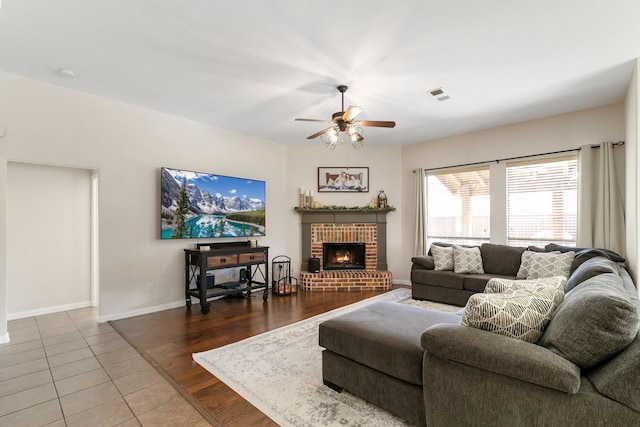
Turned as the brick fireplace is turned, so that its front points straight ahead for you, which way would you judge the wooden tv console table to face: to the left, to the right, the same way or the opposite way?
to the left

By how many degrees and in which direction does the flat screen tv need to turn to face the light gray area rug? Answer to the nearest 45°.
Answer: approximately 45° to its right

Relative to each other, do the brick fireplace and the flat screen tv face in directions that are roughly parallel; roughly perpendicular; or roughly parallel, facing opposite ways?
roughly perpendicular

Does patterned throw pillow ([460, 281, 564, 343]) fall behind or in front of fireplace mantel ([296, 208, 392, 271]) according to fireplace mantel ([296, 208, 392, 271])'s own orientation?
in front

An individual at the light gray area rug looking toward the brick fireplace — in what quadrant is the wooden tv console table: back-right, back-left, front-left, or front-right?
front-left

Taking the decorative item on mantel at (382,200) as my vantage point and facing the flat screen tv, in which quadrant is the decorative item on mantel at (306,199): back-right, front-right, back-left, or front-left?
front-right

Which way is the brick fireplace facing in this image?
toward the camera

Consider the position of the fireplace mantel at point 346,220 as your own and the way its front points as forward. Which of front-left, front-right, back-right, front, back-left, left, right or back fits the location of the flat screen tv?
front-right

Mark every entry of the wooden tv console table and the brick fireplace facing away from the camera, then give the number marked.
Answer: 0

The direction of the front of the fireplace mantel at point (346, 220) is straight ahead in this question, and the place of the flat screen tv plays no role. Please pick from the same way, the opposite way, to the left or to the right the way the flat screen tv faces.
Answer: to the left

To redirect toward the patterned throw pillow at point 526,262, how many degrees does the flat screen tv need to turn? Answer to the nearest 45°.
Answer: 0° — it already faces it

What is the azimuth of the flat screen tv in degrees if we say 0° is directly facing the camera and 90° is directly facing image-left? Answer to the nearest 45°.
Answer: approximately 315°
